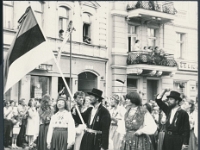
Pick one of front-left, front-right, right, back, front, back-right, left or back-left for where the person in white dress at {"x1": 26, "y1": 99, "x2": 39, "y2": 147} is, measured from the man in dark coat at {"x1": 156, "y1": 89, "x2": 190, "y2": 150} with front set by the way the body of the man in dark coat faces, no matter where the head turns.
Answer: front-right

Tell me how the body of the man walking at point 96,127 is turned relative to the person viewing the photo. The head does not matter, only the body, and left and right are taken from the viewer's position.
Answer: facing the viewer and to the left of the viewer

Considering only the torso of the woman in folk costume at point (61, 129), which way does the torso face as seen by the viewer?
toward the camera

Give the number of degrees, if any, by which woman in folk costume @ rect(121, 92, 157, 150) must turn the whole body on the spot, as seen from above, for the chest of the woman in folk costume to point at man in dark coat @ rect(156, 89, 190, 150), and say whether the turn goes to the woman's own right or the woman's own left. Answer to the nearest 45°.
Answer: approximately 135° to the woman's own left

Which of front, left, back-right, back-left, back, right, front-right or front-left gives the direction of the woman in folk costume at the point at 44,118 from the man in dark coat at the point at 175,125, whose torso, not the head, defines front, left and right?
front-right

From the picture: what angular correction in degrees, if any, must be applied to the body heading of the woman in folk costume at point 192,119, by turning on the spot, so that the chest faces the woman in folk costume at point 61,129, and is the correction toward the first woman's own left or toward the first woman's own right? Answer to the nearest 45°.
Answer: approximately 45° to the first woman's own right

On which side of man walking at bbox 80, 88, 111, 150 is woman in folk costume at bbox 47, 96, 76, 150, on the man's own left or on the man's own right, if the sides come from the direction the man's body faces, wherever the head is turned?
on the man's own right

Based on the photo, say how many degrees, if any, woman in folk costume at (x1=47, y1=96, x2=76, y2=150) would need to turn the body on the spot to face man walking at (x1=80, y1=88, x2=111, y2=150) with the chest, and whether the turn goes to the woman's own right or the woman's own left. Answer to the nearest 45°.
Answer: approximately 45° to the woman's own left

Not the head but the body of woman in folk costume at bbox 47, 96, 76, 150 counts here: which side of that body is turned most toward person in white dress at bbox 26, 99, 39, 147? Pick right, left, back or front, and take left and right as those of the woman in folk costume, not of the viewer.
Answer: right
